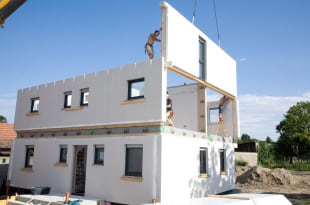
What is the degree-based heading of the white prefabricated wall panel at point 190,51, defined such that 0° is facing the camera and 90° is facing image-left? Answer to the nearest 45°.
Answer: approximately 315°

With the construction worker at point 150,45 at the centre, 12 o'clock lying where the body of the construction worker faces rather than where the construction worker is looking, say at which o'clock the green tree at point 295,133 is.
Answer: The green tree is roughly at 10 o'clock from the construction worker.

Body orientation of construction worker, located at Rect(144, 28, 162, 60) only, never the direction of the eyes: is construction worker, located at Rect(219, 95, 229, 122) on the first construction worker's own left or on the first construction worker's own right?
on the first construction worker's own left

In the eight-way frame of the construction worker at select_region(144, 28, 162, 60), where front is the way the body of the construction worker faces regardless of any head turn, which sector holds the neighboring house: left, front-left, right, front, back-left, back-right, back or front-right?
back-left

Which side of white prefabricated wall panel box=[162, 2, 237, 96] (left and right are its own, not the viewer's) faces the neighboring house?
back

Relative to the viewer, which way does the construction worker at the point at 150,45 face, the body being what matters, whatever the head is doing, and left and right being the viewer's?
facing to the right of the viewer

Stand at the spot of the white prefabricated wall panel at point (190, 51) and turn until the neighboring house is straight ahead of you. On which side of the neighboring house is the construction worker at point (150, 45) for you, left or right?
left

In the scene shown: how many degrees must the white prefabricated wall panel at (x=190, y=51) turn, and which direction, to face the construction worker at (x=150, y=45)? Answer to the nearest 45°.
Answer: approximately 135° to its right
